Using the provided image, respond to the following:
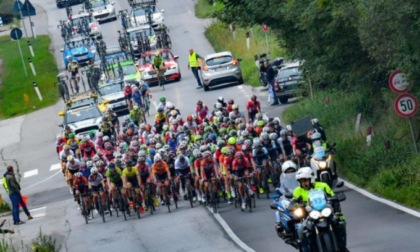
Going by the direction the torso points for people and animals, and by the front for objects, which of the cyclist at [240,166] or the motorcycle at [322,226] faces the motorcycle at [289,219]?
the cyclist

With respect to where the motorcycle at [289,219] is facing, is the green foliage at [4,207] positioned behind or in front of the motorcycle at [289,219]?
behind

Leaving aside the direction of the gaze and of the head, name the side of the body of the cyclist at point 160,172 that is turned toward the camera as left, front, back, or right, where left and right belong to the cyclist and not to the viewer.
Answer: front

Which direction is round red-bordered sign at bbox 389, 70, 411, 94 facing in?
toward the camera

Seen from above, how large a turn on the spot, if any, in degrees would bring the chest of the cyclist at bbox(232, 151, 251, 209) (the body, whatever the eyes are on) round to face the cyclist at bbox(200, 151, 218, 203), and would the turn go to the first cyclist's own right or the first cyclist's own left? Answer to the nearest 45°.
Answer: approximately 135° to the first cyclist's own right

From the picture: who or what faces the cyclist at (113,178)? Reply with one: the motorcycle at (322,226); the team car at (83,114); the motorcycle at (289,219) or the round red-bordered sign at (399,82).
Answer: the team car

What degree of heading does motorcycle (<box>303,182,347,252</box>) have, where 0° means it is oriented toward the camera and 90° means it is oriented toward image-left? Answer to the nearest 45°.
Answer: approximately 0°

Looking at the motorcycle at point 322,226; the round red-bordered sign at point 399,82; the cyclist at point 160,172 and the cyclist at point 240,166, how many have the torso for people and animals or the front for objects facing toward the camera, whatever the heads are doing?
4

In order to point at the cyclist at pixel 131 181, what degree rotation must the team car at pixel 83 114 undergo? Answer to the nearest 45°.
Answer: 0° — it already faces them

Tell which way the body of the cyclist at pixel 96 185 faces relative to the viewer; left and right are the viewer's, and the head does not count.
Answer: facing the viewer

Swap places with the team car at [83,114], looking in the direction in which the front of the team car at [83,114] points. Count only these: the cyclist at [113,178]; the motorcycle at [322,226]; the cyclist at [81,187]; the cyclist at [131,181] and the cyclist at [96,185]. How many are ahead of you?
5
